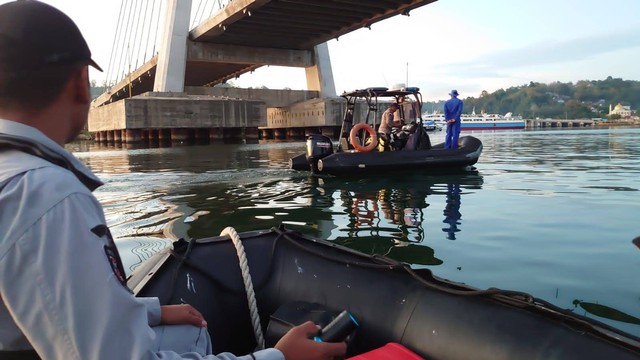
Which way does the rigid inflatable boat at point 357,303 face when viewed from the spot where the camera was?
facing away from the viewer and to the left of the viewer

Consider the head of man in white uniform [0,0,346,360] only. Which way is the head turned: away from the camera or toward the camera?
away from the camera

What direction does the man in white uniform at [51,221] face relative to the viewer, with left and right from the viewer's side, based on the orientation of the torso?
facing away from the viewer and to the right of the viewer

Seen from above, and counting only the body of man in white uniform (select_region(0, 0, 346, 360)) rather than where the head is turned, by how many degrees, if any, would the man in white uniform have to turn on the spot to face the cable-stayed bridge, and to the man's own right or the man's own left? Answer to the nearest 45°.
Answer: approximately 45° to the man's own left

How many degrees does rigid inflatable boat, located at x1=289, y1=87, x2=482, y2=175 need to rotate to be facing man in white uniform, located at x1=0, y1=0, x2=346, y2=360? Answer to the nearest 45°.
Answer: approximately 135° to its right

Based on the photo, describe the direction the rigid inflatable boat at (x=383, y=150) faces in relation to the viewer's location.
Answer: facing away from the viewer and to the right of the viewer

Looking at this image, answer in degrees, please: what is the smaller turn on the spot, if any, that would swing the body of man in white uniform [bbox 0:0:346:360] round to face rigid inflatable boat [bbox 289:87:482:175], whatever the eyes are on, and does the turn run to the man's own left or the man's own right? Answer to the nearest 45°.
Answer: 0° — they already face it

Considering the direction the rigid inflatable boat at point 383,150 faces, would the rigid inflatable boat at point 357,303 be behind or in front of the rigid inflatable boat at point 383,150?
behind
